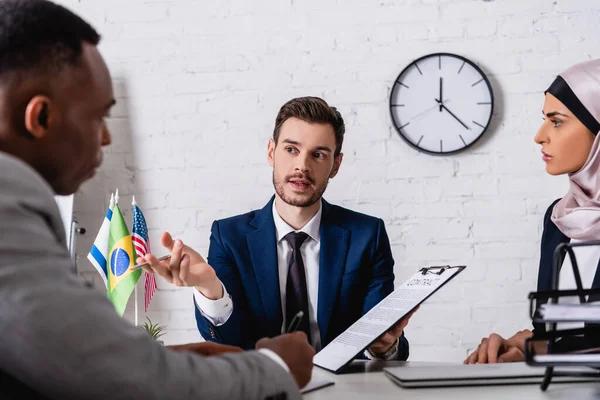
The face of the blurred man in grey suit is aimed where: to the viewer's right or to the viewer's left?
to the viewer's right

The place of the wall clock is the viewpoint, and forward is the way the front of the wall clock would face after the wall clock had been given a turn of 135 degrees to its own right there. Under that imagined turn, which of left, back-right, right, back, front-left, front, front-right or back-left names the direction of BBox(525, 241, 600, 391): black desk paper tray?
back-left

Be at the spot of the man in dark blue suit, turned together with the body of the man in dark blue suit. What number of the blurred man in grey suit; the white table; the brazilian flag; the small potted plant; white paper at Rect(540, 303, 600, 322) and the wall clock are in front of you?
3

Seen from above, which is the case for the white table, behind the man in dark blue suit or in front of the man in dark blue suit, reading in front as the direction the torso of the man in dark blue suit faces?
in front

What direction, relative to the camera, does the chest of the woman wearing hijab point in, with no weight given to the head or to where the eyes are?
to the viewer's left

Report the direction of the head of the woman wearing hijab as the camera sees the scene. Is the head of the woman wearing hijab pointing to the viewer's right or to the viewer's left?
to the viewer's left

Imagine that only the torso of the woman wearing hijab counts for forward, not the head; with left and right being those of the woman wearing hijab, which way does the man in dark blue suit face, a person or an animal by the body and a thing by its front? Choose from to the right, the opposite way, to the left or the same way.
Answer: to the left

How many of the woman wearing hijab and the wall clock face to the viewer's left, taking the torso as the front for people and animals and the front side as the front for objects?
1

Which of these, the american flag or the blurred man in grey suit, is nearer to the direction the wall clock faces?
the blurred man in grey suit

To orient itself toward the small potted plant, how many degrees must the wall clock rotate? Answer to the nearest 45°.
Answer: approximately 90° to its right

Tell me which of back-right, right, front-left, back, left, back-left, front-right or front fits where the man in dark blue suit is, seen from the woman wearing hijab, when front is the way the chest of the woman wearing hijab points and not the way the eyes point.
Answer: front

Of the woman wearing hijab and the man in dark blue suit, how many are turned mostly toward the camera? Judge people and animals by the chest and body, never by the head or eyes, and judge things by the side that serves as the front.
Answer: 1

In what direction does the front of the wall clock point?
toward the camera

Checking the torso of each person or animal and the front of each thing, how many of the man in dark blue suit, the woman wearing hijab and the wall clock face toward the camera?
2

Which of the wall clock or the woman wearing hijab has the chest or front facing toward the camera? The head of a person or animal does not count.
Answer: the wall clock
